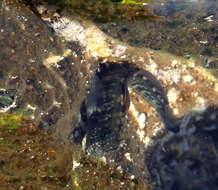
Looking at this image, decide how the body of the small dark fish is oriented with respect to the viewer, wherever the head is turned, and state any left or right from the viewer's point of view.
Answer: facing the viewer

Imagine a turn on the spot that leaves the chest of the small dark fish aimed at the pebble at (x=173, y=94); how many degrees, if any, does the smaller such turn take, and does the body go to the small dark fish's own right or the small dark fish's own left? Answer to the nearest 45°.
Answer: approximately 90° to the small dark fish's own left
